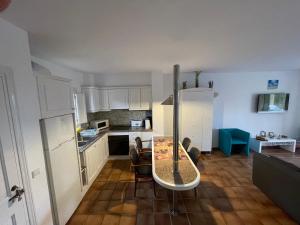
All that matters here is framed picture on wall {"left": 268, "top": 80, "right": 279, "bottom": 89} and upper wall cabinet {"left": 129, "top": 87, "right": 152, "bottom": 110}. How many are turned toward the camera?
2

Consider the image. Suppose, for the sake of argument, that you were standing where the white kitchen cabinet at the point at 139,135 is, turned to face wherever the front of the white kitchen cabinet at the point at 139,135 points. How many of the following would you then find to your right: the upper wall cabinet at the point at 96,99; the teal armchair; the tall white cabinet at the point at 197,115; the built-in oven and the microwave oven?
3

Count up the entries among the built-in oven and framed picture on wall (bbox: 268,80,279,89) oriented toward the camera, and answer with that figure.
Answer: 2

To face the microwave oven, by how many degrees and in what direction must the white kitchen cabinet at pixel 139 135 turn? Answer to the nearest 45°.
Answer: approximately 90° to its right

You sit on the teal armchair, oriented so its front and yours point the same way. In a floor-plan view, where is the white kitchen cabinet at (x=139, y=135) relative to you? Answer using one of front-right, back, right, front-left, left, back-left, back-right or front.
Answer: right

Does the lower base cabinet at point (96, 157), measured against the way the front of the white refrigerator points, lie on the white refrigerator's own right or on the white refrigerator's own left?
on the white refrigerator's own left

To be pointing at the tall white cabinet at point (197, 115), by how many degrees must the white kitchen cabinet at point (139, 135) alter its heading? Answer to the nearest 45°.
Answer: approximately 90° to its left

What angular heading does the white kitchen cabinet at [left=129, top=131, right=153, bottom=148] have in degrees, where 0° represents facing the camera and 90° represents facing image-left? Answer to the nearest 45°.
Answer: approximately 0°

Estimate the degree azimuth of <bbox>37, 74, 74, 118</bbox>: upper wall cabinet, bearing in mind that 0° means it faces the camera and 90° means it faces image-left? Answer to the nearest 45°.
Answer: approximately 315°

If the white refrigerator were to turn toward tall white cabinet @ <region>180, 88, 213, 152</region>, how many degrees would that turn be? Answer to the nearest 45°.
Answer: approximately 45° to its left
